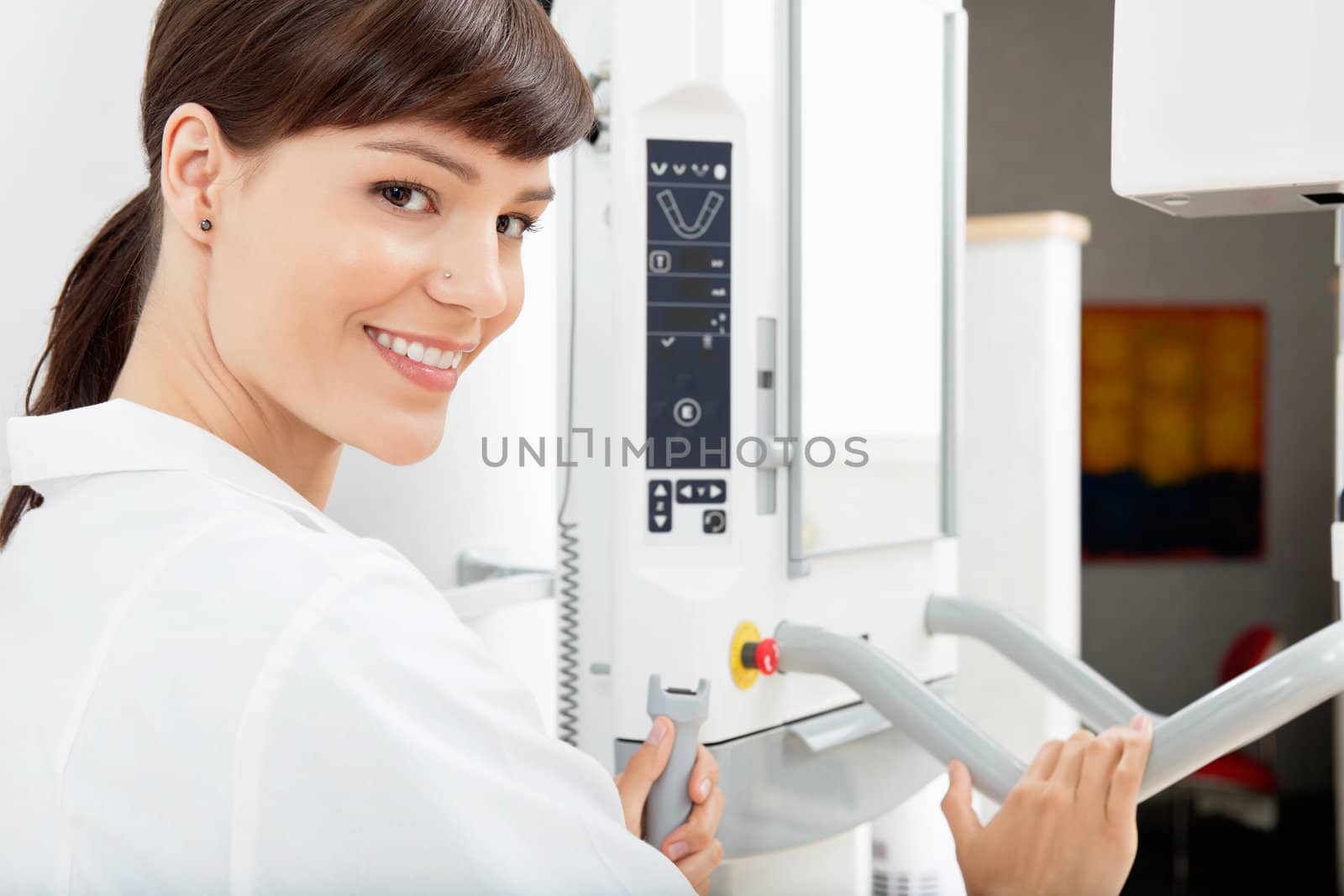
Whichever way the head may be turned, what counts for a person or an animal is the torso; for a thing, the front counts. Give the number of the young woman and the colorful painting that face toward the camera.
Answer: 1

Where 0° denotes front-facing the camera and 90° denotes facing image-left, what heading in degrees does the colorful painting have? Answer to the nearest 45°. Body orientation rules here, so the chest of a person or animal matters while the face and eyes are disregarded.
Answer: approximately 0°

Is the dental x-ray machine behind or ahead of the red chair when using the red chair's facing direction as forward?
ahead

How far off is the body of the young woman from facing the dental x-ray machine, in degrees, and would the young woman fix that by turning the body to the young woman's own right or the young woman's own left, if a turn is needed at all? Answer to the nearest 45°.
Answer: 0° — they already face it

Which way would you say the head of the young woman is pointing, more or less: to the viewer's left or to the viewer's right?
to the viewer's right

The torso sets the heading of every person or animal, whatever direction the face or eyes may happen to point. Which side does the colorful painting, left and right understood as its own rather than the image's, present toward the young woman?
front

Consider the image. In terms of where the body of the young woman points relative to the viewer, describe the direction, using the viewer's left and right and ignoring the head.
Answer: facing away from the viewer and to the right of the viewer

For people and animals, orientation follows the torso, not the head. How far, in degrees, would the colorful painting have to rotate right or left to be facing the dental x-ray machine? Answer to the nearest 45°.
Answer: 0° — it already faces it

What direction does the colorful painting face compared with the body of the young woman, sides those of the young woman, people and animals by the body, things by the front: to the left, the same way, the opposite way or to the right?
the opposite way
